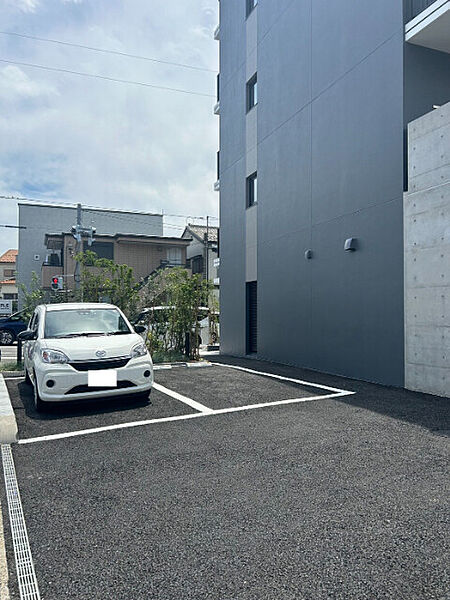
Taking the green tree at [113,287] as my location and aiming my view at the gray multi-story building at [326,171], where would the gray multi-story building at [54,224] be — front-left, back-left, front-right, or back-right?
back-left
